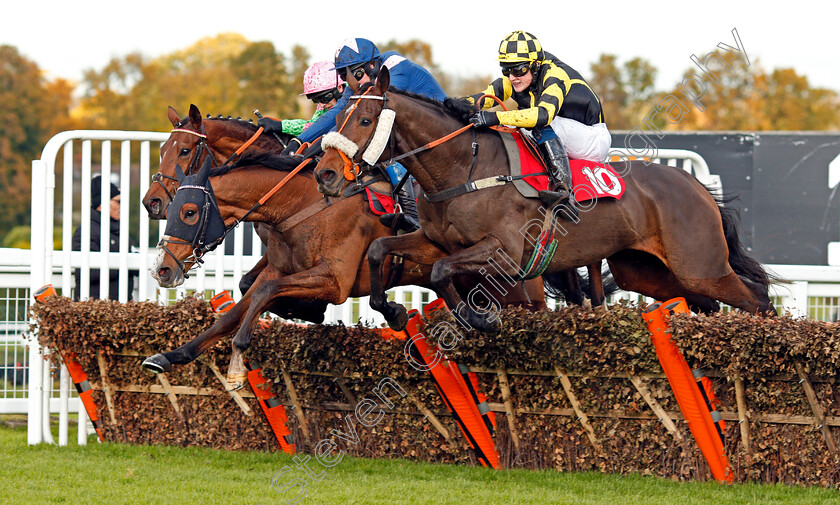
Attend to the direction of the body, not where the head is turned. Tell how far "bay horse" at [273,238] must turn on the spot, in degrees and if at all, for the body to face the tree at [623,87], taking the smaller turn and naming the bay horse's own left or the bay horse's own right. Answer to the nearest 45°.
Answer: approximately 90° to the bay horse's own right

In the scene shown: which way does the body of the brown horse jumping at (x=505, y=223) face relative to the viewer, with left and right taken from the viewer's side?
facing to the left of the viewer

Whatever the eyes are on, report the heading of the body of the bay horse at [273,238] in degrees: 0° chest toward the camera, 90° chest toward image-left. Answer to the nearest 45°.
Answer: approximately 90°

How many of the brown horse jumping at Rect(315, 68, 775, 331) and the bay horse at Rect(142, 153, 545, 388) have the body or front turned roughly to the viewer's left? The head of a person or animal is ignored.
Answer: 2

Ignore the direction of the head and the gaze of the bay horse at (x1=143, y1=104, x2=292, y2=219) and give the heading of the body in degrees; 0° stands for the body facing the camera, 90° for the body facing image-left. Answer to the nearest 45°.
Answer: approximately 45°
